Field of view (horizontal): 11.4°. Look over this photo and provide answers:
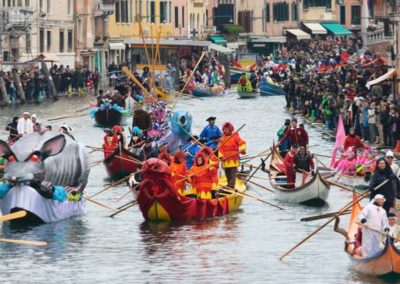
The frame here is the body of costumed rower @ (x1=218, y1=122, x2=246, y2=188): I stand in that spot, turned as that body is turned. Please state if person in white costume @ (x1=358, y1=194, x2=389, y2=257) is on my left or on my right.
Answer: on my left

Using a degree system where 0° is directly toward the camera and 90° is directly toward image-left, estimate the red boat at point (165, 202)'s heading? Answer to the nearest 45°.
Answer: approximately 45°

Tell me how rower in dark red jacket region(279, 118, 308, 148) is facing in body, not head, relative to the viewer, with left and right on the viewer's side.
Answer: facing the viewer

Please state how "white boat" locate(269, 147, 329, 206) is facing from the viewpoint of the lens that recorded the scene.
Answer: facing the viewer and to the right of the viewer

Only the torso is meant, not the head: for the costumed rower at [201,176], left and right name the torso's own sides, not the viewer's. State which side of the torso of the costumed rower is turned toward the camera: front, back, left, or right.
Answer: front

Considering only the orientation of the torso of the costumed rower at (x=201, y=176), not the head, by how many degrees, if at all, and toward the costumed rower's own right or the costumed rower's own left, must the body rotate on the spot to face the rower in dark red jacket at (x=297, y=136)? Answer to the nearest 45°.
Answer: approximately 180°

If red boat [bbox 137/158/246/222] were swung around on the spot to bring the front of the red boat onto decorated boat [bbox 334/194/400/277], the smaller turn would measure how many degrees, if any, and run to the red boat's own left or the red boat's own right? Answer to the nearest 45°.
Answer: approximately 90° to the red boat's own left

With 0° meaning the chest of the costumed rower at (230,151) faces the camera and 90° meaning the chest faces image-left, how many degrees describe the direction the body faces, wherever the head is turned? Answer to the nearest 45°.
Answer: approximately 45°

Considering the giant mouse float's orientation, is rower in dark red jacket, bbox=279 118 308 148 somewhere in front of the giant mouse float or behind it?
behind

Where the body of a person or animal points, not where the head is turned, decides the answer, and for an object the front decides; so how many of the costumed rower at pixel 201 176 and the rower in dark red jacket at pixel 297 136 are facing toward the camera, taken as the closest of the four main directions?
2

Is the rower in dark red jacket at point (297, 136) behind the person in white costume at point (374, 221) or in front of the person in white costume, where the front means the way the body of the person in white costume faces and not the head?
behind
